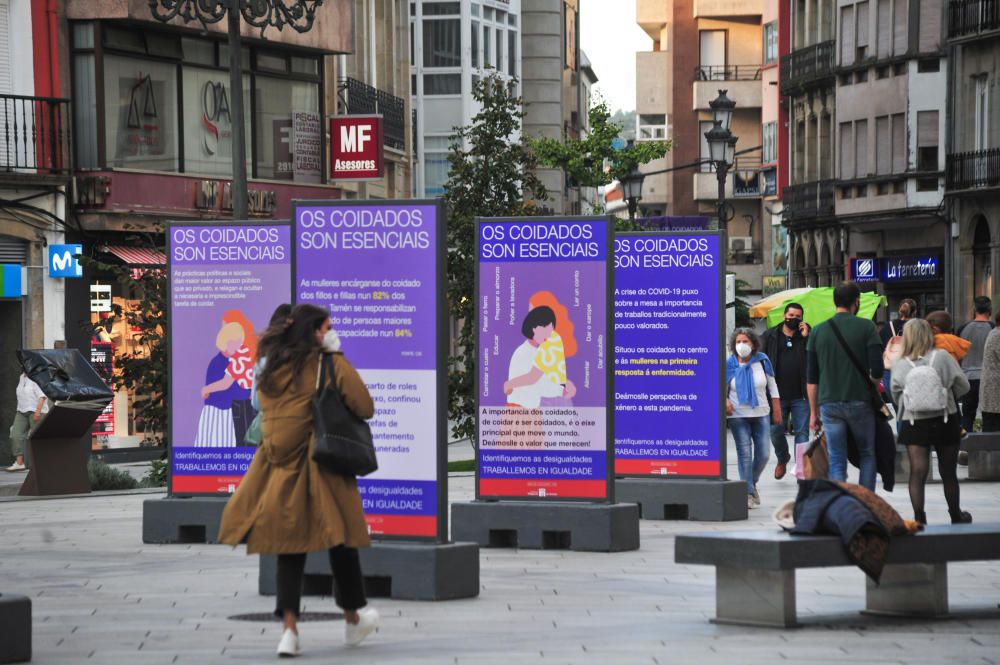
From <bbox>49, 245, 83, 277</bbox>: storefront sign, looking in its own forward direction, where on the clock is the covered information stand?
The covered information stand is roughly at 12 o'clock from the storefront sign.

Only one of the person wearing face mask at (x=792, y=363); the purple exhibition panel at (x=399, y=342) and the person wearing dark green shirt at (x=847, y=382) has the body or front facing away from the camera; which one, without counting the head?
the person wearing dark green shirt at (x=847, y=382)

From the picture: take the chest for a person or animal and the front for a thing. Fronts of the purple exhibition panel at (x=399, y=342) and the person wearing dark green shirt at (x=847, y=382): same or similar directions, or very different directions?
very different directions

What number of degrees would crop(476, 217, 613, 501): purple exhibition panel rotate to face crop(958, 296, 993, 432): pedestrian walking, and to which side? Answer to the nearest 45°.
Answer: approximately 135° to its left

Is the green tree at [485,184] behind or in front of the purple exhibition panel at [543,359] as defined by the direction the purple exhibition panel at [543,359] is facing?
behind

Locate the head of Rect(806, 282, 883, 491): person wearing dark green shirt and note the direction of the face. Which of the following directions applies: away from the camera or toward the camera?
away from the camera
